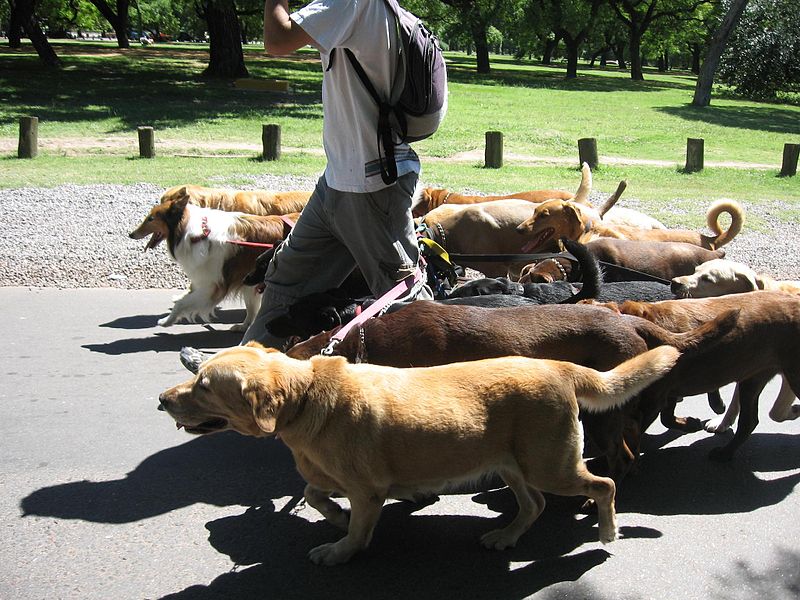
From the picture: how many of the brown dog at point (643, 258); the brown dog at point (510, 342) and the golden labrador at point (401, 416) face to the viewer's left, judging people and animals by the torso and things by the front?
3

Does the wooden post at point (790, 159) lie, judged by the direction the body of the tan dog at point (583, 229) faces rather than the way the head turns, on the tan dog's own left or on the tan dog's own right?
on the tan dog's own right

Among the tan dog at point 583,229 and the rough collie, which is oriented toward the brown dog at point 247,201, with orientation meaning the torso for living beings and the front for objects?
the tan dog

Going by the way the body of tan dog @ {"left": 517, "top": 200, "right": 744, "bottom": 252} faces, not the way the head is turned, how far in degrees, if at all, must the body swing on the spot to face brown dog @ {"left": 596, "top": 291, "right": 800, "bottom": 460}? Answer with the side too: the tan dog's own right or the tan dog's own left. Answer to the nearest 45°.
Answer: approximately 90° to the tan dog's own left

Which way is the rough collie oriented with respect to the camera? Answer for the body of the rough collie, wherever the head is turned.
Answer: to the viewer's left

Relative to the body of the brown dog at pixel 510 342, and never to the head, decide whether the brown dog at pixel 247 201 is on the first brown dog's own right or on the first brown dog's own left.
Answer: on the first brown dog's own right

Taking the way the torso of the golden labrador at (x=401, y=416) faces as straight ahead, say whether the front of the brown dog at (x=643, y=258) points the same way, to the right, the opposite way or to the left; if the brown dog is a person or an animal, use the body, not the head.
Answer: the same way

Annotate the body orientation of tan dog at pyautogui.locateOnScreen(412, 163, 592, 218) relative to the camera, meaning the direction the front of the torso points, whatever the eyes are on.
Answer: to the viewer's left

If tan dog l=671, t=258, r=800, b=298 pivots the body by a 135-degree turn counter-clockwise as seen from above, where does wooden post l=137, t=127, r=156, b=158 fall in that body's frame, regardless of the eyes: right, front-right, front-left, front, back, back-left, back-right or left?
back

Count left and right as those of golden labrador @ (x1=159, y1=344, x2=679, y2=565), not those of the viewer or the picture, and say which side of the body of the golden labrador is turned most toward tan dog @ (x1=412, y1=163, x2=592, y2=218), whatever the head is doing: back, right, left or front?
right

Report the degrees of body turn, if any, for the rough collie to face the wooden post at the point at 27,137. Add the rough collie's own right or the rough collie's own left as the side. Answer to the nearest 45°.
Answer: approximately 90° to the rough collie's own right

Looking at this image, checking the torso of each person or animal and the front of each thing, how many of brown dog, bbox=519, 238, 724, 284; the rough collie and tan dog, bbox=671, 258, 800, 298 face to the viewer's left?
3

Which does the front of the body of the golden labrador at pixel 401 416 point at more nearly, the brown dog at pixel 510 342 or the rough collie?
the rough collie

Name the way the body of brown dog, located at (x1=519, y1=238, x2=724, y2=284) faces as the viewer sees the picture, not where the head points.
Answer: to the viewer's left

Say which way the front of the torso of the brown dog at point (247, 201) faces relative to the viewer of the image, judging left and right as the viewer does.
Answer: facing to the left of the viewer

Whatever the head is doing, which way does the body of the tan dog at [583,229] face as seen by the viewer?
to the viewer's left

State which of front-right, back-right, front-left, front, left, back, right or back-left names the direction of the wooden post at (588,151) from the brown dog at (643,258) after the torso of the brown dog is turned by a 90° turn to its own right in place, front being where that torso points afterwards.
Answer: front

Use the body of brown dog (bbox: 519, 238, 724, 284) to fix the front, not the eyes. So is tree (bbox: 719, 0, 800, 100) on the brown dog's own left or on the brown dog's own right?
on the brown dog's own right

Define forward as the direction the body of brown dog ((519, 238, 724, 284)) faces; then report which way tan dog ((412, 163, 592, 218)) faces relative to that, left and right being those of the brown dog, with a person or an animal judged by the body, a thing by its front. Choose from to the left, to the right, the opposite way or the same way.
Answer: the same way

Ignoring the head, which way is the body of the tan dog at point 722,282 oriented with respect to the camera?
to the viewer's left
